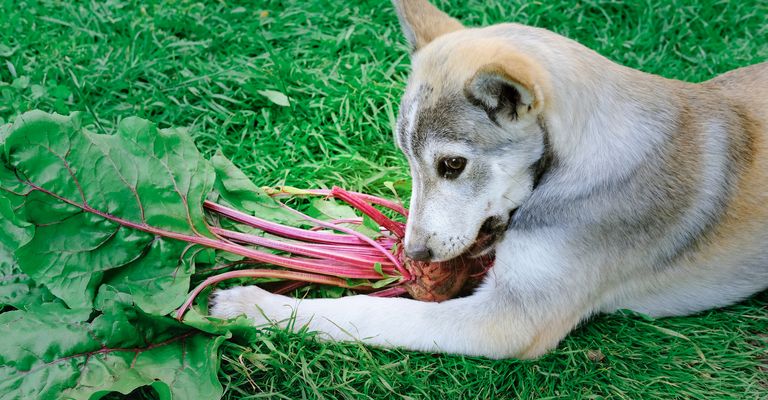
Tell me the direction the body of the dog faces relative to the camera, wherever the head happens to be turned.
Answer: to the viewer's left

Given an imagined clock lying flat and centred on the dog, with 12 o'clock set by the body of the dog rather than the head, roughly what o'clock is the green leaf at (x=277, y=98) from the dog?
The green leaf is roughly at 1 o'clock from the dog.
